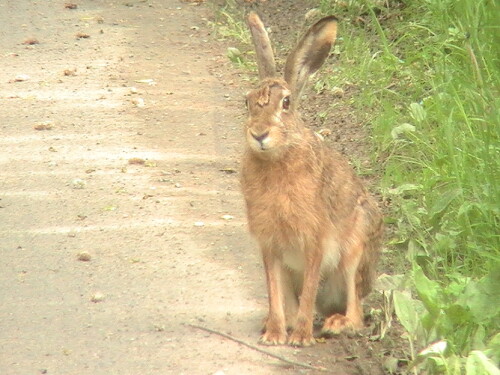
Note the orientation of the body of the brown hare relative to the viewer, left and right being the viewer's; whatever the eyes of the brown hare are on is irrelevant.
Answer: facing the viewer and to the left of the viewer

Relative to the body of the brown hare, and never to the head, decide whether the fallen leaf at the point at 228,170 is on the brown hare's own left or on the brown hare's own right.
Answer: on the brown hare's own right

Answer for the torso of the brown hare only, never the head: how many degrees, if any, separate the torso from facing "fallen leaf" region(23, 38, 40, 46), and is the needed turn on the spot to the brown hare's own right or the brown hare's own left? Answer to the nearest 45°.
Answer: approximately 90° to the brown hare's own right

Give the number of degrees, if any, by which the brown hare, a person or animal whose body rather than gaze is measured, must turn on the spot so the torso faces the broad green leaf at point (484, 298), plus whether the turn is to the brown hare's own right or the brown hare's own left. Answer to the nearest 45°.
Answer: approximately 90° to the brown hare's own left

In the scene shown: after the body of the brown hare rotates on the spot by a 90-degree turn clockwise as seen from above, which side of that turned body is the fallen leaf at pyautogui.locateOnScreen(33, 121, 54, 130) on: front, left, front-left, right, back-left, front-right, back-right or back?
front

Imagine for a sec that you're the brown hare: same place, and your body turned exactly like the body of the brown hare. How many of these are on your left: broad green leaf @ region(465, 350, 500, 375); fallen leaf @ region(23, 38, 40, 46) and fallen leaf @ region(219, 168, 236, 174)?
1

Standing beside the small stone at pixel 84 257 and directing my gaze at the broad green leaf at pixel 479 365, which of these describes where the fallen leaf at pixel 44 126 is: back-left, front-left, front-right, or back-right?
back-left

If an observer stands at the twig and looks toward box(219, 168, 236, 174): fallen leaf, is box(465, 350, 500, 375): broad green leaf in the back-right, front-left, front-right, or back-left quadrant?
back-right

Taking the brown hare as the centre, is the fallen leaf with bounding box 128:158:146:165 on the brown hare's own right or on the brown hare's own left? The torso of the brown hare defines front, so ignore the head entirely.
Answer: on the brown hare's own right

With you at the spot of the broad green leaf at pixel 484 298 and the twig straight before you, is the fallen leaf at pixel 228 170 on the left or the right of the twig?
right

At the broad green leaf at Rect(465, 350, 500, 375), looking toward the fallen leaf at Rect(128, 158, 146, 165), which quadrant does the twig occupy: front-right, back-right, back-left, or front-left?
front-left

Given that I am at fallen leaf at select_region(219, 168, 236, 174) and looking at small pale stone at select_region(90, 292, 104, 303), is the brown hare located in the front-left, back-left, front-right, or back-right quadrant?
front-left
